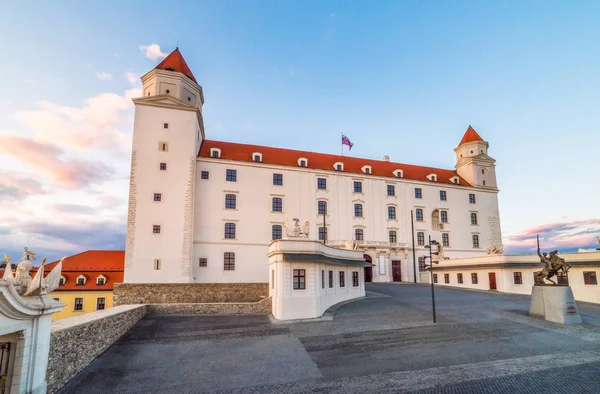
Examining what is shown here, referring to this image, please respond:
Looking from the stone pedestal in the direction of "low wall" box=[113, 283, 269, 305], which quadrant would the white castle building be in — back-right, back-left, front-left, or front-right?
front-right

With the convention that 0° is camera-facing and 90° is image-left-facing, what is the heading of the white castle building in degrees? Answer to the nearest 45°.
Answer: approximately 315°

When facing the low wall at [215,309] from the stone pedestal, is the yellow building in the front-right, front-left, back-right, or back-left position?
front-right

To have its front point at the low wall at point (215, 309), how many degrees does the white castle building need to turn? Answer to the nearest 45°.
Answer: approximately 45° to its right

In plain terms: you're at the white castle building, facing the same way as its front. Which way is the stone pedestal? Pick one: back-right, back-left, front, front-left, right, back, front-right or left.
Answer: front

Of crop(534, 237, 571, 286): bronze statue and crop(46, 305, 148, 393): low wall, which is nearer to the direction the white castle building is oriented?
the bronze statue

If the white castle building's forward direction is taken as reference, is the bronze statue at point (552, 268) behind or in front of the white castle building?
in front

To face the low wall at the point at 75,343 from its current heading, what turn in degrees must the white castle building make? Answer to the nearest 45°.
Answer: approximately 45° to its right
